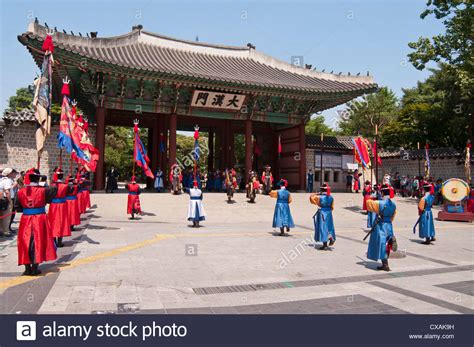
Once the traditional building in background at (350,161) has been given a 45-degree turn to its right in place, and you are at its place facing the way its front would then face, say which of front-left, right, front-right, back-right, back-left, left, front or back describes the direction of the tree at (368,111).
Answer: back-right

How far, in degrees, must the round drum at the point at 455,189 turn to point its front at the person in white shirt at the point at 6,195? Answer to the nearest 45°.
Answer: approximately 45° to its right

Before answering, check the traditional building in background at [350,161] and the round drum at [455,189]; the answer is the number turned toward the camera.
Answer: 2

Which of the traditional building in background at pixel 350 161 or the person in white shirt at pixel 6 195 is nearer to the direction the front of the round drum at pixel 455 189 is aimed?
the person in white shirt
